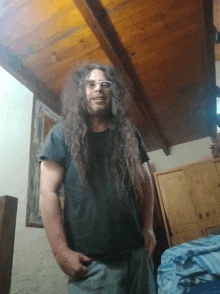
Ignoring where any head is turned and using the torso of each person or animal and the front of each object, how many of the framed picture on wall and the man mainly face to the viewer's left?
0

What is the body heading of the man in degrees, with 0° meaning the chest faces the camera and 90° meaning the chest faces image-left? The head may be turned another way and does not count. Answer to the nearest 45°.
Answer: approximately 0°

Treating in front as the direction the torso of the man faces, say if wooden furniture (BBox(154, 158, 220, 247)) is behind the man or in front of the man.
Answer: behind

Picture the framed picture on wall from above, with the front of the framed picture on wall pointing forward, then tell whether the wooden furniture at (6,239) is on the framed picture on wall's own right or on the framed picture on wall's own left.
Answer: on the framed picture on wall's own right

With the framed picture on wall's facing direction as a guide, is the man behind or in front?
in front

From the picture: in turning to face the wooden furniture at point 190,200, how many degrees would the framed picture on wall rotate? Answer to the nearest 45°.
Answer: approximately 45° to its left

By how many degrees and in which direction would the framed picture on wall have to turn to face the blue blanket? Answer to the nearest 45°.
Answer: approximately 45° to its right

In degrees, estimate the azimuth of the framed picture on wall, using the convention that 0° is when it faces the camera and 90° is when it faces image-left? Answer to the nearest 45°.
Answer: approximately 315°
